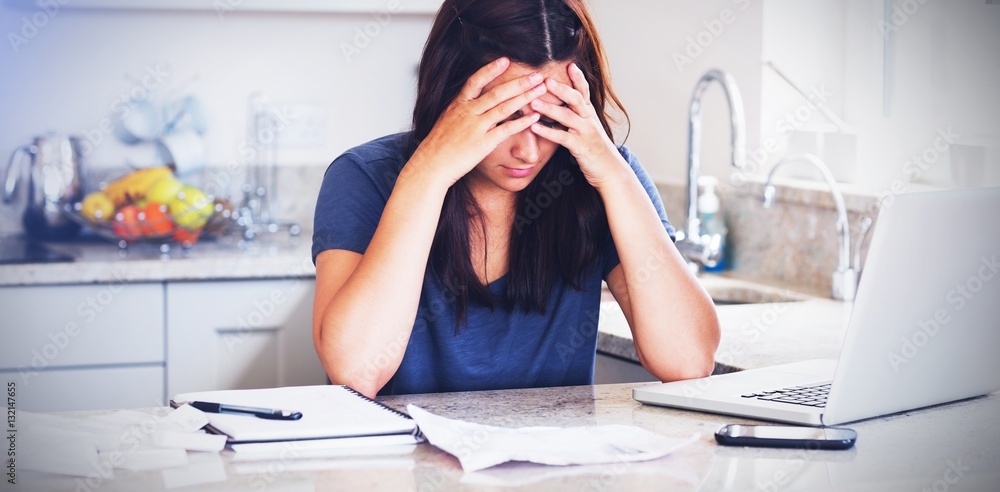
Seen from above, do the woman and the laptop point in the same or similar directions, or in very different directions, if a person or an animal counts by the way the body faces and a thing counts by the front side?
very different directions

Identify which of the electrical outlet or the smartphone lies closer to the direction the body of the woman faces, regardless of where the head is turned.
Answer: the smartphone

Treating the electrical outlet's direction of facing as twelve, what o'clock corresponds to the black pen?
The black pen is roughly at 12 o'clock from the electrical outlet.

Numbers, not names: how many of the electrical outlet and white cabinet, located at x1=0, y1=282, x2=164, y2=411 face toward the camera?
2

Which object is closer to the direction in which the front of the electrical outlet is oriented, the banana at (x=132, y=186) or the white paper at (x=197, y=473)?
the white paper

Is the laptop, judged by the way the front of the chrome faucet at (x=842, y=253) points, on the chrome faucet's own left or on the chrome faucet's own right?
on the chrome faucet's own left

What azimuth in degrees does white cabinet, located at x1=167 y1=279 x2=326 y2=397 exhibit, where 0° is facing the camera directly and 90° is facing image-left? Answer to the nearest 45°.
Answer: approximately 0°

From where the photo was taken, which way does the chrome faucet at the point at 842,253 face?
to the viewer's left

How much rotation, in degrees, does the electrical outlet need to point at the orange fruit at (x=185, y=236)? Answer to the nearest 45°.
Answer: approximately 45° to its right
